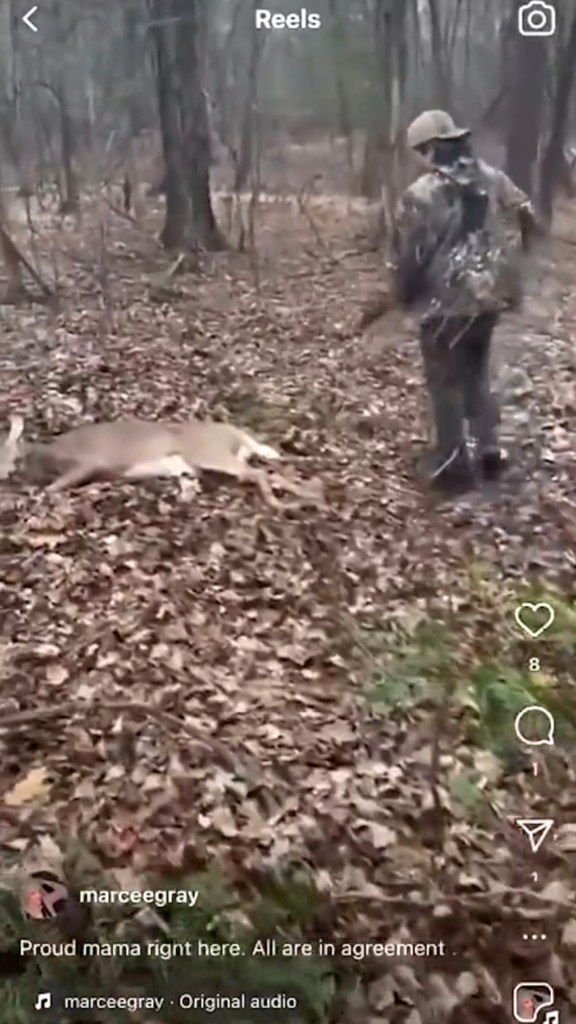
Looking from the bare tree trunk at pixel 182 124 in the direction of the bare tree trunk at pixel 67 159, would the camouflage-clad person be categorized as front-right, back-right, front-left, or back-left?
back-left

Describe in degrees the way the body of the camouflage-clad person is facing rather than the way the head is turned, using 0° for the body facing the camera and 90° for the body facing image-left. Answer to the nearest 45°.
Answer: approximately 180°
